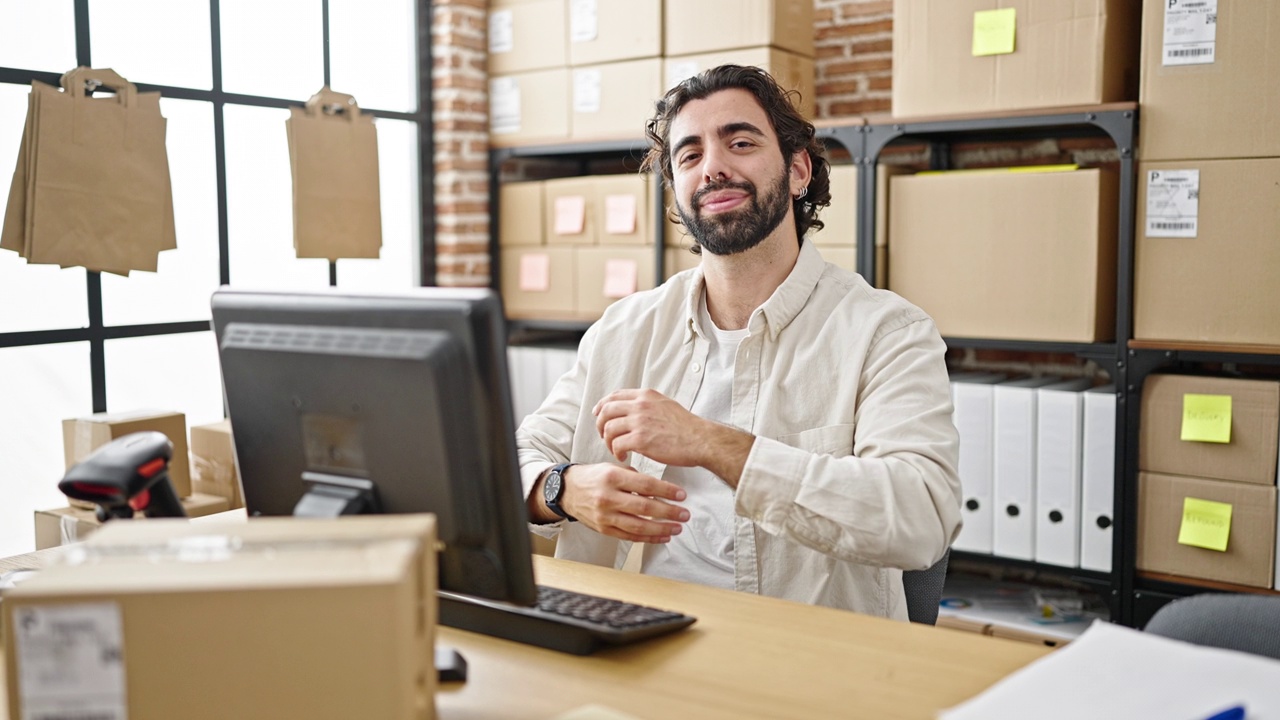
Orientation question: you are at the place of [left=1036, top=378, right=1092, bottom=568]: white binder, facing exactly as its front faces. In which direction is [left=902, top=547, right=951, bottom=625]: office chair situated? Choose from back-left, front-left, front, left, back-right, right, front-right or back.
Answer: front

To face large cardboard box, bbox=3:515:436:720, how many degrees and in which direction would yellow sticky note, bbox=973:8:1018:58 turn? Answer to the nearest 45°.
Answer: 0° — it already faces it

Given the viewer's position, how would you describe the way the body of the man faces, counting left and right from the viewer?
facing the viewer and to the left of the viewer

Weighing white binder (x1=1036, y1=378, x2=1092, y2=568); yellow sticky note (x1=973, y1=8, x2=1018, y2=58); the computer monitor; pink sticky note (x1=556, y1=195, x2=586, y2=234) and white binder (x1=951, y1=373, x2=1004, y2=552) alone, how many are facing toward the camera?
4

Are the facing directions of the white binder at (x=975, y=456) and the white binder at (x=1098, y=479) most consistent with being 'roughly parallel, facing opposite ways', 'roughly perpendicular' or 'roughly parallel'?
roughly parallel

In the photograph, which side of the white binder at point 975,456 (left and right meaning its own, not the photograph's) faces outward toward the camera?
front

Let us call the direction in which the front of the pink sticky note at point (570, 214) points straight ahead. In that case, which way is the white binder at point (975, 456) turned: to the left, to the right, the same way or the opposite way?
the same way

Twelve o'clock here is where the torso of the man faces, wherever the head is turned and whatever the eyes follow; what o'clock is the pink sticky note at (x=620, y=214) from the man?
The pink sticky note is roughly at 4 o'clock from the man.

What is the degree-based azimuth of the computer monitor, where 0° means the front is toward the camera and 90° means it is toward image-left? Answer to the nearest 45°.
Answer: approximately 225°

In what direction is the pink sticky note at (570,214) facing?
toward the camera

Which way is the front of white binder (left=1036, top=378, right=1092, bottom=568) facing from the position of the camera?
facing the viewer

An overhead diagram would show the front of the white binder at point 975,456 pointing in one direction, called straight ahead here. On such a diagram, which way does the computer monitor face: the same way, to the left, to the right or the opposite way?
the opposite way

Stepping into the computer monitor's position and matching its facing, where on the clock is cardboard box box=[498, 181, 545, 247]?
The cardboard box is roughly at 11 o'clock from the computer monitor.

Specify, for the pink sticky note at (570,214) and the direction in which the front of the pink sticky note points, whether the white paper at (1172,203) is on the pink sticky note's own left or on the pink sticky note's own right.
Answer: on the pink sticky note's own left
